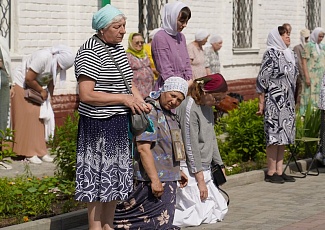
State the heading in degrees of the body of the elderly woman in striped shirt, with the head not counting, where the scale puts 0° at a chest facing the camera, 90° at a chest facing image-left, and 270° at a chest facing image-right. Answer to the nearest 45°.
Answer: approximately 315°

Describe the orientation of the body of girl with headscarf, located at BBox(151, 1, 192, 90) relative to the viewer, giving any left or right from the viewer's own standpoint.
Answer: facing the viewer and to the right of the viewer

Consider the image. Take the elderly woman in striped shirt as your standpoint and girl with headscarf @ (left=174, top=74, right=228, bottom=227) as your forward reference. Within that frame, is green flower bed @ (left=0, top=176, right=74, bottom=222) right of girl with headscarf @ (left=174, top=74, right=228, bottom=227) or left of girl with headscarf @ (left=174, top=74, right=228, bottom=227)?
left

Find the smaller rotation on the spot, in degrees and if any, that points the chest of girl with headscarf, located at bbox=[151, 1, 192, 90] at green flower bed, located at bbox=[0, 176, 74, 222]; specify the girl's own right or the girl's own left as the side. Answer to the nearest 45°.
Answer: approximately 90° to the girl's own right

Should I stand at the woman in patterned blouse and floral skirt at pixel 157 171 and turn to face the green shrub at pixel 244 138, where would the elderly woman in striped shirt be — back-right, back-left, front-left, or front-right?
back-left

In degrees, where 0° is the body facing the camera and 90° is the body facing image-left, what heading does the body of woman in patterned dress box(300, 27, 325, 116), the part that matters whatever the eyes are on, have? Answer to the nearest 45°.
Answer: approximately 315°

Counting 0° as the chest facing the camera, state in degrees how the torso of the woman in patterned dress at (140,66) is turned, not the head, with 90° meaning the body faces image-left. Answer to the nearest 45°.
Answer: approximately 315°

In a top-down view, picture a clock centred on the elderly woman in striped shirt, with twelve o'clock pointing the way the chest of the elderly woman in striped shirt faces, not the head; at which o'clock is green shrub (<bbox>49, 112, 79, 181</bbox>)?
The green shrub is roughly at 7 o'clock from the elderly woman in striped shirt.

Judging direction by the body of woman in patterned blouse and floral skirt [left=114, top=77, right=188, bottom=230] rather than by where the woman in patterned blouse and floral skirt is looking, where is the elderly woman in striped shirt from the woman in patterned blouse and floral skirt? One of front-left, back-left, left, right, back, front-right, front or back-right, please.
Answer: right
